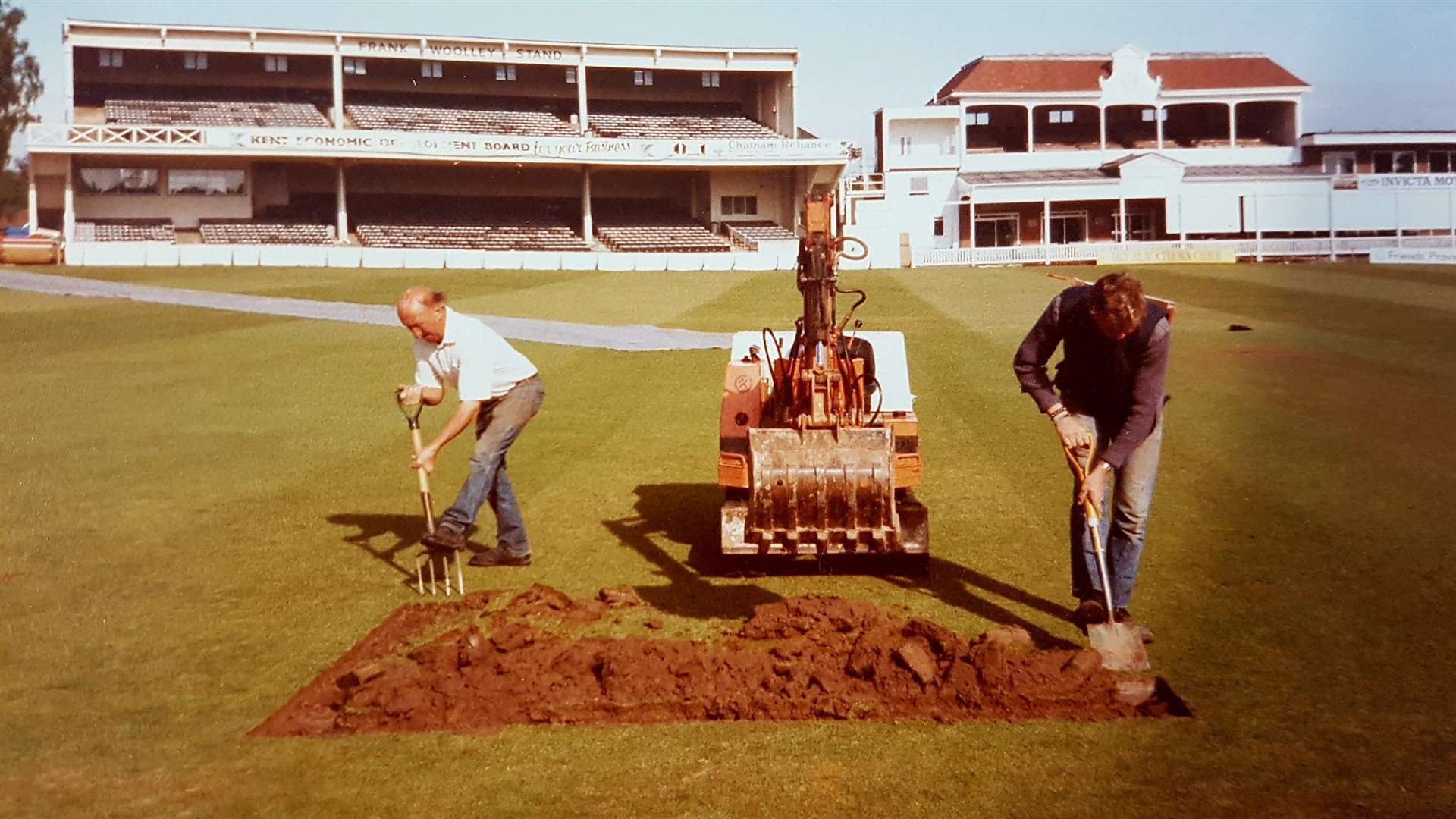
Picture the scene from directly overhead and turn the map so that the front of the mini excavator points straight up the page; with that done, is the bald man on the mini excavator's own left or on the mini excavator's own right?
on the mini excavator's own right

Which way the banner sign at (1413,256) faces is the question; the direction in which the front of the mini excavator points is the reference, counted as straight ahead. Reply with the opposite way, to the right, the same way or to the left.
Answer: the same way

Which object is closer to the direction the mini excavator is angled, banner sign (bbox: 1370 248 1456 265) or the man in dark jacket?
the man in dark jacket

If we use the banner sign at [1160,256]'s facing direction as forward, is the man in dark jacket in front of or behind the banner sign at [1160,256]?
in front

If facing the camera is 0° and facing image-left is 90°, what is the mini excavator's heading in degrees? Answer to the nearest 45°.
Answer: approximately 0°

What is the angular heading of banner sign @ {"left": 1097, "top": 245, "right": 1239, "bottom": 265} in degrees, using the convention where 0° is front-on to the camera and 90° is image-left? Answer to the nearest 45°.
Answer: approximately 0°

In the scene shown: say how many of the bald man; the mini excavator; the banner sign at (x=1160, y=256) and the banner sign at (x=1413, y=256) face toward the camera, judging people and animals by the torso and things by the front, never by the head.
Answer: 3

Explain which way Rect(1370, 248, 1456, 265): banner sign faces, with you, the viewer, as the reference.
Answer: facing the viewer

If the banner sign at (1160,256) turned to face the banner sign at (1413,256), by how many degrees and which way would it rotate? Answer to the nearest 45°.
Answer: approximately 90° to its left
